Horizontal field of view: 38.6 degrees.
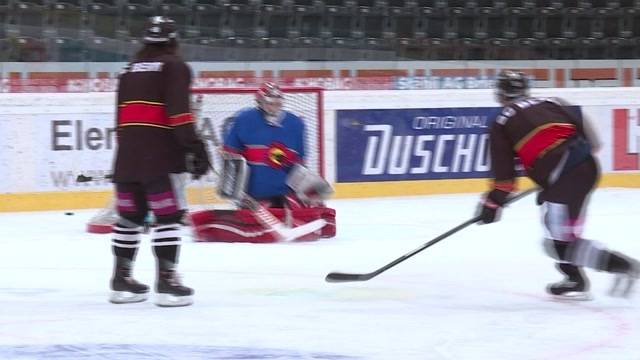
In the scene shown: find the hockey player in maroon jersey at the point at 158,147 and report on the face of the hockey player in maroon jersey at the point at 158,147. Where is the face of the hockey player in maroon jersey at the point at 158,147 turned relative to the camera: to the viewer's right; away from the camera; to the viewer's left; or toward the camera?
away from the camera

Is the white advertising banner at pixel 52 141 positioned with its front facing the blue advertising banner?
no

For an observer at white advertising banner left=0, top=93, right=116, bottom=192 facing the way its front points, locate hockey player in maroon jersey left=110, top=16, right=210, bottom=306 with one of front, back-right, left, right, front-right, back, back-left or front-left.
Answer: front

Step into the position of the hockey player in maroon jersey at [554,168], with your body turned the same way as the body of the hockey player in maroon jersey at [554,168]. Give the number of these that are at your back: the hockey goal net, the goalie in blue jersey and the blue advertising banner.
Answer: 0

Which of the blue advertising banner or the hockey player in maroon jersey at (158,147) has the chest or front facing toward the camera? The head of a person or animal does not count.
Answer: the blue advertising banner

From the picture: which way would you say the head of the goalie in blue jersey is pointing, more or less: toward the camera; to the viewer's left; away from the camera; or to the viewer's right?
toward the camera

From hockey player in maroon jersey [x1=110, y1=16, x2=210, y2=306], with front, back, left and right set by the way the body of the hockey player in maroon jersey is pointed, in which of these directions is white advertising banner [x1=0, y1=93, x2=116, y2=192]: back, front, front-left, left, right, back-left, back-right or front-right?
front-left

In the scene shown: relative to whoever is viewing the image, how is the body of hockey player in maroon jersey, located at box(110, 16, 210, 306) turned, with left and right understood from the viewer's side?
facing away from the viewer and to the right of the viewer

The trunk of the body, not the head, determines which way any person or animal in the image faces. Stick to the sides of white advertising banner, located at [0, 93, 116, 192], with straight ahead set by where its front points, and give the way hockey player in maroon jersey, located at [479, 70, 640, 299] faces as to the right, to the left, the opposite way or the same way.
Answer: the opposite way

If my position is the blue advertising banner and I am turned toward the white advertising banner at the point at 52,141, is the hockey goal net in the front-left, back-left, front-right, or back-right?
front-left

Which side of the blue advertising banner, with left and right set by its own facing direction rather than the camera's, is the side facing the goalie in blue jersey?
front

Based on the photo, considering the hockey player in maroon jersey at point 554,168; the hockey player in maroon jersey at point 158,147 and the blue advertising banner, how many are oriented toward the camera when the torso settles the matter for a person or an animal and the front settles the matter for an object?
1

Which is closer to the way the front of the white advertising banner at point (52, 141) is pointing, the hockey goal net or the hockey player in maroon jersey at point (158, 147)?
the hockey player in maroon jersey

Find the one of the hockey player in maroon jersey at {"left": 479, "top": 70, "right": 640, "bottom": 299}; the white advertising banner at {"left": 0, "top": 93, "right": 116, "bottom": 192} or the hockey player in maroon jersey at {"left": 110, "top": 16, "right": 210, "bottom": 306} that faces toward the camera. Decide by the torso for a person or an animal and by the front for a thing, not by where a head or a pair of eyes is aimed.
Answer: the white advertising banner

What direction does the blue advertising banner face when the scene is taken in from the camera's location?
facing the viewer

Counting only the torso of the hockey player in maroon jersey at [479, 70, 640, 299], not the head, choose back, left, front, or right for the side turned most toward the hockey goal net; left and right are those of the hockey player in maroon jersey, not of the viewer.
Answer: front

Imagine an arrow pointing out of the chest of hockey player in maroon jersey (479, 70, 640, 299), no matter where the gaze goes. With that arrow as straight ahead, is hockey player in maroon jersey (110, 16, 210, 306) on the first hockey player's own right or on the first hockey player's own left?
on the first hockey player's own left

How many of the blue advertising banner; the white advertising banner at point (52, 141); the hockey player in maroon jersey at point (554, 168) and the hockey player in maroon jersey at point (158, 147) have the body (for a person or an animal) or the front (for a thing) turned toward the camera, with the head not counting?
2

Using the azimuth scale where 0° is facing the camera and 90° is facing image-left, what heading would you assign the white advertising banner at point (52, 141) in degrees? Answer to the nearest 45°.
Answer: approximately 0°

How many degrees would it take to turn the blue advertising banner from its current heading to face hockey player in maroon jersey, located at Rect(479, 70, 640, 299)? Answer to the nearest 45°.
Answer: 0° — it already faces them

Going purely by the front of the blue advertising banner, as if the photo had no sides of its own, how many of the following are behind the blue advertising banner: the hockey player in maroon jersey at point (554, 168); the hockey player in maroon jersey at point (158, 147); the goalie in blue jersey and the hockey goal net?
0

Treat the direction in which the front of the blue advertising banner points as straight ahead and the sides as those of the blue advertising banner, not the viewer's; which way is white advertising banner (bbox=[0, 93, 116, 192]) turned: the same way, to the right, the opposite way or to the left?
the same way
